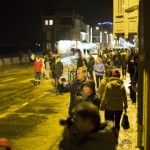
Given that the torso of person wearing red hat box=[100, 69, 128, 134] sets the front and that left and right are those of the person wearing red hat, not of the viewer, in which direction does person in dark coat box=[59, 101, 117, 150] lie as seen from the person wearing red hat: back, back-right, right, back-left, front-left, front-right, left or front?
back

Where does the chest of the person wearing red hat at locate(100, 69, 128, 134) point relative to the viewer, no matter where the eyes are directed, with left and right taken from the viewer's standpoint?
facing away from the viewer

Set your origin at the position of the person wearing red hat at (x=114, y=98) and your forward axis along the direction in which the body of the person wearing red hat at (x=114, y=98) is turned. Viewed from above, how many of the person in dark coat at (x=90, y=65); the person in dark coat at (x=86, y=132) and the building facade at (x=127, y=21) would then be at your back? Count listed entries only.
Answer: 1
